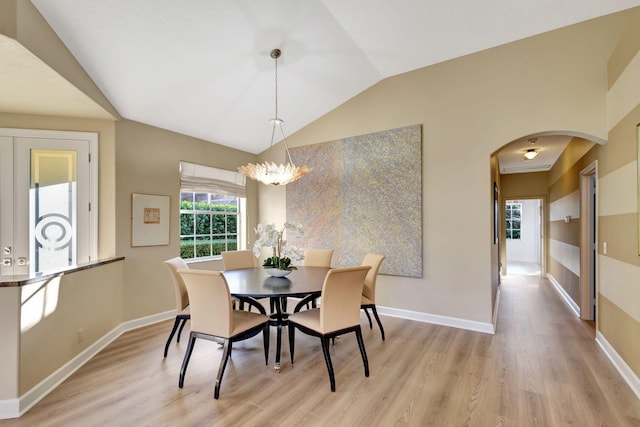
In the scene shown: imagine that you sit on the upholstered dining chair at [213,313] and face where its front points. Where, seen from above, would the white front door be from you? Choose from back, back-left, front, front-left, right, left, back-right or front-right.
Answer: left

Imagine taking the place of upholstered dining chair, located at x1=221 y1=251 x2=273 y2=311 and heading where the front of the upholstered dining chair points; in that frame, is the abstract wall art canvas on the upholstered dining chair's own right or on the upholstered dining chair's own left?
on the upholstered dining chair's own left

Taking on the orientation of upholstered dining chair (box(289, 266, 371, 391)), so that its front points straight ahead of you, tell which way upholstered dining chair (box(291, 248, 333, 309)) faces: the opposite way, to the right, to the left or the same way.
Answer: to the left

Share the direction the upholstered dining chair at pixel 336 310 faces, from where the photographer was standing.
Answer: facing away from the viewer and to the left of the viewer

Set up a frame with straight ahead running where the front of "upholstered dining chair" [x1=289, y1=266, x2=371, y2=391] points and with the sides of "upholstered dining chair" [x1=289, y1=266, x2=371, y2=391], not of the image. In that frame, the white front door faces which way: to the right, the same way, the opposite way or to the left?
the opposite way

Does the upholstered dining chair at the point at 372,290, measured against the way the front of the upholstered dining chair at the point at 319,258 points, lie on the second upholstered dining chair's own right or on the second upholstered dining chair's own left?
on the second upholstered dining chair's own left

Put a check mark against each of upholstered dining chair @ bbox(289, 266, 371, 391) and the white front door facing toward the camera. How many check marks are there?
1

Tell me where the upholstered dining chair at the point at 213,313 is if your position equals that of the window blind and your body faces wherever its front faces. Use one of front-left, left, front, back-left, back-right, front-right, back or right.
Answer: front-right

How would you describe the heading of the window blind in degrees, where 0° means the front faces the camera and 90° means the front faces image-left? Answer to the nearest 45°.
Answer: approximately 315°

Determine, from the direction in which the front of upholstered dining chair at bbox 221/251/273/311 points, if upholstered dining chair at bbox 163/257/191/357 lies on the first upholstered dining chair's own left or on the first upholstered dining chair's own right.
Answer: on the first upholstered dining chair's own right

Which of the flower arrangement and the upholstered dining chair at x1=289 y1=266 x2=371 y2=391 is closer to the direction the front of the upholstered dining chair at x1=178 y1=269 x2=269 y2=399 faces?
the flower arrangement

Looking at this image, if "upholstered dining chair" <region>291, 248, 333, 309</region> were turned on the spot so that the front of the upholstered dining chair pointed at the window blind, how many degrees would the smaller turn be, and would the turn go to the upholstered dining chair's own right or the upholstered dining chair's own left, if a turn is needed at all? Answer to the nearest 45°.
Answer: approximately 90° to the upholstered dining chair's own right

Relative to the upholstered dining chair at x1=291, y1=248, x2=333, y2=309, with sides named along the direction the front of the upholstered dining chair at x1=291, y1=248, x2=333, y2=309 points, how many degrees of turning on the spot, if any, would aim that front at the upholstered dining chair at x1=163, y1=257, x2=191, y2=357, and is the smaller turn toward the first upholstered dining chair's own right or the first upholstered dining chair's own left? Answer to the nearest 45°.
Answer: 0° — it already faces it

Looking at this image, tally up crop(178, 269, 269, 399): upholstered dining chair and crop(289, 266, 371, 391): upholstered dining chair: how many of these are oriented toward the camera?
0
